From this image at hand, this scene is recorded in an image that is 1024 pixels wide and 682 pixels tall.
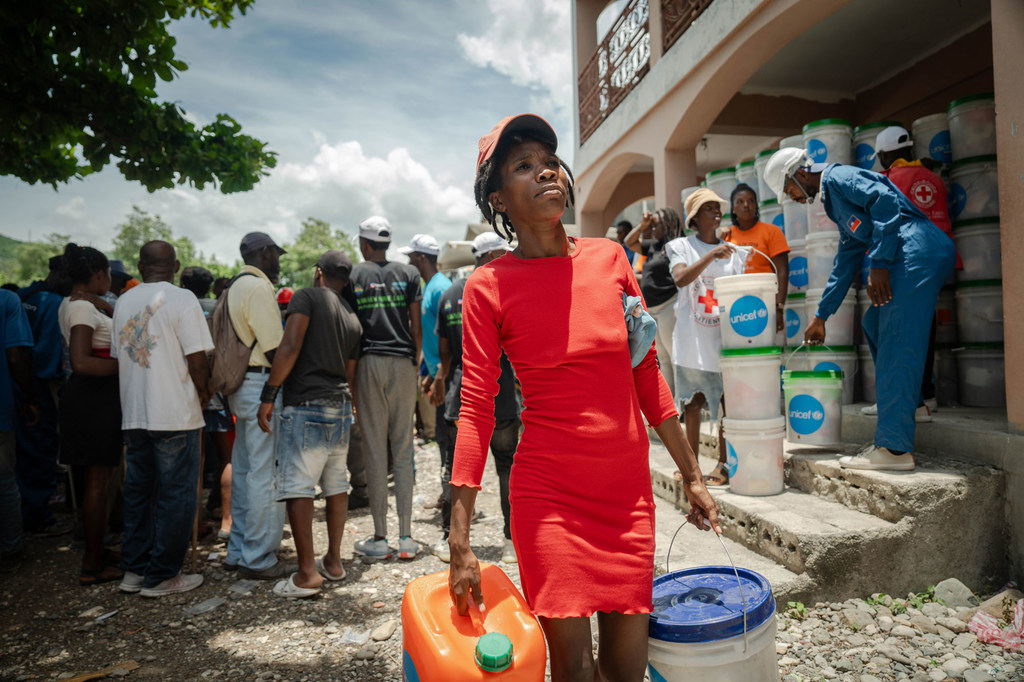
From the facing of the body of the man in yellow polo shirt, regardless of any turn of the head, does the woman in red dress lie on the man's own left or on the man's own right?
on the man's own right

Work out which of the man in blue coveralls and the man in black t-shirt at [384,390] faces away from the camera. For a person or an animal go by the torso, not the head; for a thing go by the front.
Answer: the man in black t-shirt

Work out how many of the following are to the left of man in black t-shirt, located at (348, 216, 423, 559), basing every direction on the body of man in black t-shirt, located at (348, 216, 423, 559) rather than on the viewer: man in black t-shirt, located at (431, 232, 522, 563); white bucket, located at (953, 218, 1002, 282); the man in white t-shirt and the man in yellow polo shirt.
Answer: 2

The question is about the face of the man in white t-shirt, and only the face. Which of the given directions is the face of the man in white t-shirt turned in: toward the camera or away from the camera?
away from the camera

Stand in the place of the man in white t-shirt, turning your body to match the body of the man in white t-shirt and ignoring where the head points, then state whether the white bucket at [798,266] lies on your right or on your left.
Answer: on your right

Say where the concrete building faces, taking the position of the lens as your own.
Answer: facing the viewer and to the left of the viewer

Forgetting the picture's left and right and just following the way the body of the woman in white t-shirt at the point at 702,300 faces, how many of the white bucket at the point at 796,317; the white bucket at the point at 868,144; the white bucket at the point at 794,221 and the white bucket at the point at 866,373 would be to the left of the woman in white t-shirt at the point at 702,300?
4

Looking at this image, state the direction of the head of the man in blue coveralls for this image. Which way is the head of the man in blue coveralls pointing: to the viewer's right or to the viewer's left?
to the viewer's left

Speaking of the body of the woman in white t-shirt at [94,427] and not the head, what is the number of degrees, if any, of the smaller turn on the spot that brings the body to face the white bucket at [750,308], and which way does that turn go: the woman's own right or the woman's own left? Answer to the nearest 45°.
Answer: approximately 45° to the woman's own right
